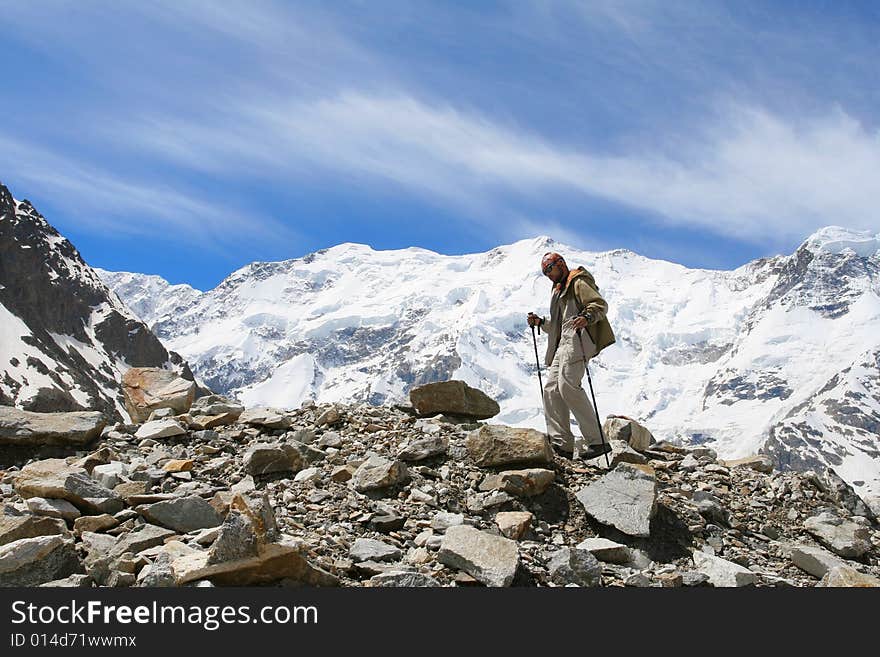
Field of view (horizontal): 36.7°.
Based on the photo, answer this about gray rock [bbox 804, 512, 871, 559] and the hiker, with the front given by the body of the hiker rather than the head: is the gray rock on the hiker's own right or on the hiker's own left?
on the hiker's own left

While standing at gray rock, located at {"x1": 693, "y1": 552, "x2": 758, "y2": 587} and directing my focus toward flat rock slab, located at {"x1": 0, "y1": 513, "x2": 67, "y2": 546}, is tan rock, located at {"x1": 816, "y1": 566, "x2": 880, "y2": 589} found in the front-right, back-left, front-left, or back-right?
back-left

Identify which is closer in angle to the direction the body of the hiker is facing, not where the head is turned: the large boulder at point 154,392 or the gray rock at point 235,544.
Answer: the gray rock

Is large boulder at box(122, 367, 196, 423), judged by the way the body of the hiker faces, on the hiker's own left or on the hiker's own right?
on the hiker's own right

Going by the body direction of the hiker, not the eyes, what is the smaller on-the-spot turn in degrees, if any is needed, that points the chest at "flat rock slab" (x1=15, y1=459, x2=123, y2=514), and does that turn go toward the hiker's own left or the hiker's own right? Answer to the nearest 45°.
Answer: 0° — they already face it

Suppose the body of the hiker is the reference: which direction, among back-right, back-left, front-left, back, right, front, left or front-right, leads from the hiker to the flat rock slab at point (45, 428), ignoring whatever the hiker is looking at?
front-right

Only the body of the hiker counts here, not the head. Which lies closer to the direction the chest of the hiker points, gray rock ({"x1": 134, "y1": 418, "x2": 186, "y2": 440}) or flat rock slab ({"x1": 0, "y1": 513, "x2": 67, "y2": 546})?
the flat rock slab

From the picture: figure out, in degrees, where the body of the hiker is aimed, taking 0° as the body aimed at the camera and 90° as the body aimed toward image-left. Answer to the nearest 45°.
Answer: approximately 45°

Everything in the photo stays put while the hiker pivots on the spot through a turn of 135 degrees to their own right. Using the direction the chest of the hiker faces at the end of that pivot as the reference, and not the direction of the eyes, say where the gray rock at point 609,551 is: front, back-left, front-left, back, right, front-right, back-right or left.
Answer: back

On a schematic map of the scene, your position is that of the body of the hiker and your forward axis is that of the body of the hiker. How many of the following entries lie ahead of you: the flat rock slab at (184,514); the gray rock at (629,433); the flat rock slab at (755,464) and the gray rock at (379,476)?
2

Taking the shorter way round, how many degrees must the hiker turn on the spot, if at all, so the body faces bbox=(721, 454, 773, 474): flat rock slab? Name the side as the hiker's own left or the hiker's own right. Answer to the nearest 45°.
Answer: approximately 180°

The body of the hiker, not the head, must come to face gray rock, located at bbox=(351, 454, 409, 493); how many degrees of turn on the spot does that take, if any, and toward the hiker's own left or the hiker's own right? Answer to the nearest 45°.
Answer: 0° — they already face it
